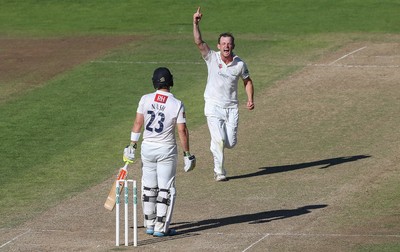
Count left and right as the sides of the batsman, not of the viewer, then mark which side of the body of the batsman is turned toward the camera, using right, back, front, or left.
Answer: back
